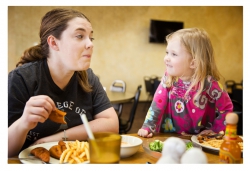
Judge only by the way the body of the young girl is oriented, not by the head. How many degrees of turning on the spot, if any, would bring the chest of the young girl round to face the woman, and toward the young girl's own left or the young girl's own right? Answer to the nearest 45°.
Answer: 0° — they already face them

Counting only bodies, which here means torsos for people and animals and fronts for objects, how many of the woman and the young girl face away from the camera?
0

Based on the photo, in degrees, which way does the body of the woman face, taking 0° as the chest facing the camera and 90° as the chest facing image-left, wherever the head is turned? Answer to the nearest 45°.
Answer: approximately 315°

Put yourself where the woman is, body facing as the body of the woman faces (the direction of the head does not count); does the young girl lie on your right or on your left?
on your left

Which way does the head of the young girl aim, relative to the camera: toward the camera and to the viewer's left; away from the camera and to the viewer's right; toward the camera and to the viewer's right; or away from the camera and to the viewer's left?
toward the camera and to the viewer's left

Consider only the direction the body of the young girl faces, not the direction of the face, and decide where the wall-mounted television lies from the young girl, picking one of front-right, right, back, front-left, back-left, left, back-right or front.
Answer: back-right

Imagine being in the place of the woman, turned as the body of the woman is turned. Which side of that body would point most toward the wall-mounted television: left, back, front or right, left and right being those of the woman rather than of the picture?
left

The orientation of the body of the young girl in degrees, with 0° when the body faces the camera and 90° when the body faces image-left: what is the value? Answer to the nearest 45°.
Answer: approximately 45°
